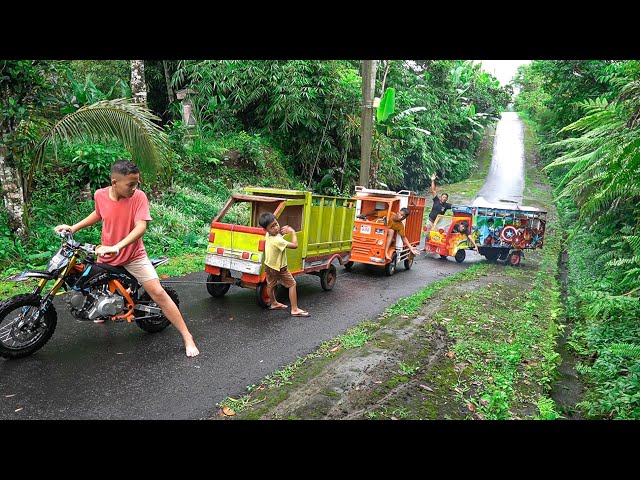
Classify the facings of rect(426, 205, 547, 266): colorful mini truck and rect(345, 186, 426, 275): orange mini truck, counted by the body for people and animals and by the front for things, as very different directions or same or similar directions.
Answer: same or similar directions

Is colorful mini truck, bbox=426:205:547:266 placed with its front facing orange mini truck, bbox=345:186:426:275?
yes

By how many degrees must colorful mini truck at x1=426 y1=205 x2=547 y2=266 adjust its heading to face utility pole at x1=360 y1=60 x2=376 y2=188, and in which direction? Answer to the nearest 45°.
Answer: approximately 45° to its right

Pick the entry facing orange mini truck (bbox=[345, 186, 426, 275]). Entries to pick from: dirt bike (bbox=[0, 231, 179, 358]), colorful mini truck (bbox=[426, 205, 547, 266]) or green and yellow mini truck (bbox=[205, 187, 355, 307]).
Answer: the colorful mini truck

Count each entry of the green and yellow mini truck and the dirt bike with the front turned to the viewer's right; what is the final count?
0

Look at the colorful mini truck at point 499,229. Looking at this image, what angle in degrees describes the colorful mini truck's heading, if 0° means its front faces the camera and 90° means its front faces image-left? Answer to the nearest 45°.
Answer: approximately 45°

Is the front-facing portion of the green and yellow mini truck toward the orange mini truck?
no

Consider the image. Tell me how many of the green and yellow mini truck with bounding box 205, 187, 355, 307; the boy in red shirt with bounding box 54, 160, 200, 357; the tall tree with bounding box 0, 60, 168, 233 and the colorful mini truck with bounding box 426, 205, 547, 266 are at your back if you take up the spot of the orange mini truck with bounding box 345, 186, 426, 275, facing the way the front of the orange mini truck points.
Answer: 1

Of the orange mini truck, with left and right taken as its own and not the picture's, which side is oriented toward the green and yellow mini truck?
front

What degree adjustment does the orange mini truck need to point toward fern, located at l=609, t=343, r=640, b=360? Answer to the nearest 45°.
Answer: approximately 90° to its left

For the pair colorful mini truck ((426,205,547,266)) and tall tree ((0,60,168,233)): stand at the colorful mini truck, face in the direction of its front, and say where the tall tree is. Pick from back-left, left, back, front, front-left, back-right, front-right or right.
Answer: front

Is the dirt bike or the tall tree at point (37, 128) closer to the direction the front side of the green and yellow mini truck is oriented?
the dirt bike

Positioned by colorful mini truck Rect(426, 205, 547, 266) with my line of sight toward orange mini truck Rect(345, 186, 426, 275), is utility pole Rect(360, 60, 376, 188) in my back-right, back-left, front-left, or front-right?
front-right

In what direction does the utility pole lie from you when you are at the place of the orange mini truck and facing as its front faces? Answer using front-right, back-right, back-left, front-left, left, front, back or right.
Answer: back-right

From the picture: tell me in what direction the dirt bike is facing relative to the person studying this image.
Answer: facing the viewer and to the left of the viewer

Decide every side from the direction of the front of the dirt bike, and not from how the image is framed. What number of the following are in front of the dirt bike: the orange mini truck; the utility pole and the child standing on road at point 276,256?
0

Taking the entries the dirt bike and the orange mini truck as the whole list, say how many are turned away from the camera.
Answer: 0

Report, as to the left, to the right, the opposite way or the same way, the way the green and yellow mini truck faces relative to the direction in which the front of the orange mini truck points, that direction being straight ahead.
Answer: the same way

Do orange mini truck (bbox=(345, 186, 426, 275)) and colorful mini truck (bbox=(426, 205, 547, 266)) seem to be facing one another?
no
